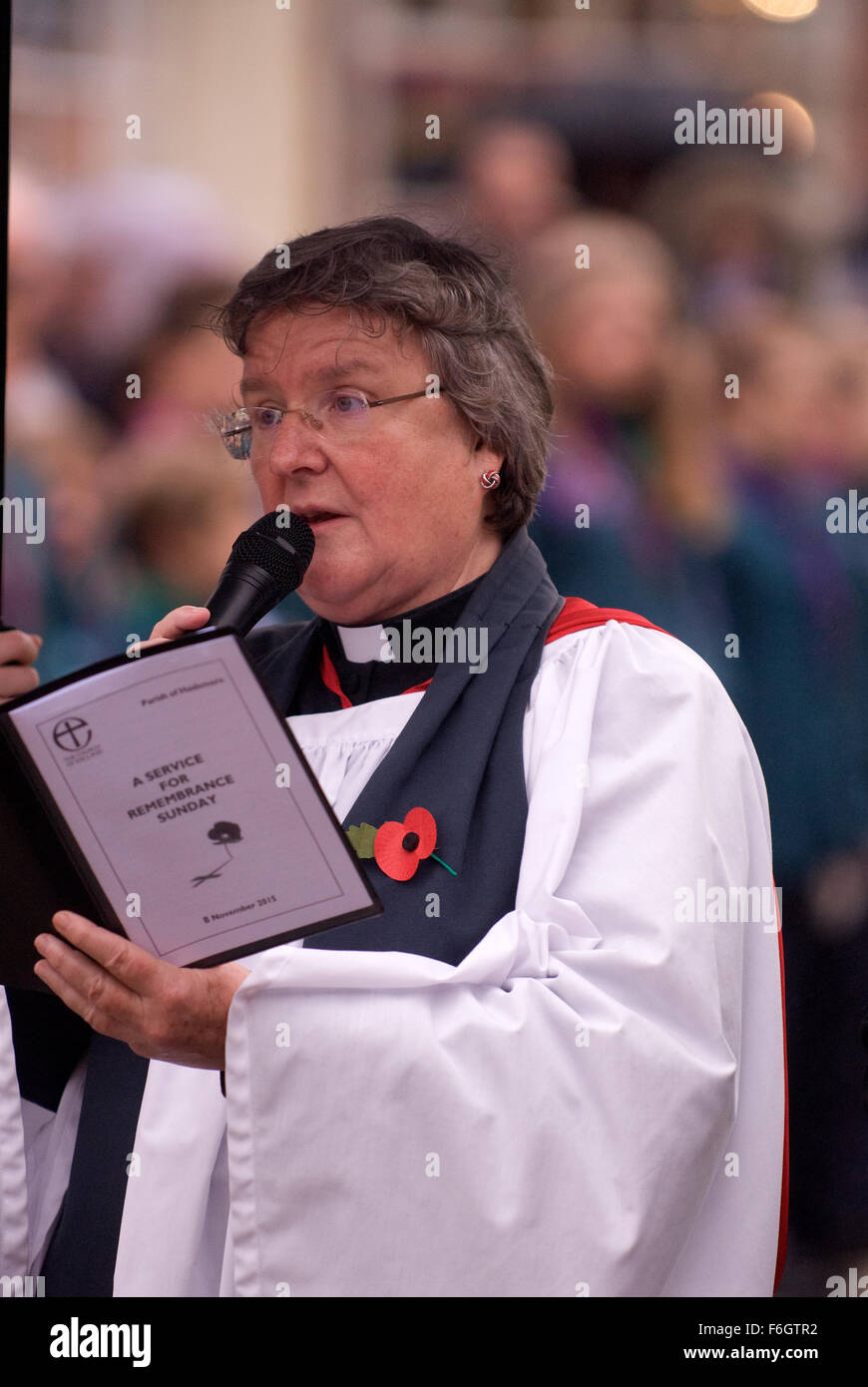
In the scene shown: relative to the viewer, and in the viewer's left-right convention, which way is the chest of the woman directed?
facing the viewer and to the left of the viewer

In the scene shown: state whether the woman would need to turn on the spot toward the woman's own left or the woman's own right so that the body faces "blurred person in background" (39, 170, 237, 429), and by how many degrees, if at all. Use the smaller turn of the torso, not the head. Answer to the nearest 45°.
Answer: approximately 135° to the woman's own right

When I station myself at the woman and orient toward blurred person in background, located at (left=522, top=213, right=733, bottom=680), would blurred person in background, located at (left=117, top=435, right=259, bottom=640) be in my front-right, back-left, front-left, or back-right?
front-left

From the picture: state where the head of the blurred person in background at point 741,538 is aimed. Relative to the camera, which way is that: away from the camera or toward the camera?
toward the camera

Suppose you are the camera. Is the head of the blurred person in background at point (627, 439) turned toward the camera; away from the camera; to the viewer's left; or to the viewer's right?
toward the camera

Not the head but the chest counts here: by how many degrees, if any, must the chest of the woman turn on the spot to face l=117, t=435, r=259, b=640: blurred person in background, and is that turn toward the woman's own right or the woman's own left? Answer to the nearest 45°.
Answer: approximately 135° to the woman's own right

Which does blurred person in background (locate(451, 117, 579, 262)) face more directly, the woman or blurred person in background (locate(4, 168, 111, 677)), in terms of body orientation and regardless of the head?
the woman

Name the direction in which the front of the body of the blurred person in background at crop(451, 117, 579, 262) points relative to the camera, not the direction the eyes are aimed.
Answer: toward the camera

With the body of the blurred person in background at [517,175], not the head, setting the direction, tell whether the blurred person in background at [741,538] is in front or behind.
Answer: in front

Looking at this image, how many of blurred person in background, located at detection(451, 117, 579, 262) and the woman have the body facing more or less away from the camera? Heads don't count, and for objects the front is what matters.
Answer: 0

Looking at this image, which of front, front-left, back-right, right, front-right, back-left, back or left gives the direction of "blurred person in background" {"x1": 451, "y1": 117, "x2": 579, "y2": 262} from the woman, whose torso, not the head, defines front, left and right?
back-right

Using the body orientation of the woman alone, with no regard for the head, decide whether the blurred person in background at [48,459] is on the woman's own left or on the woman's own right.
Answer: on the woman's own right
